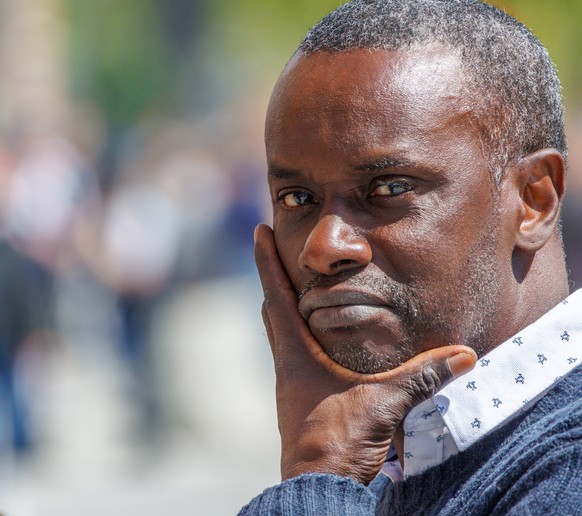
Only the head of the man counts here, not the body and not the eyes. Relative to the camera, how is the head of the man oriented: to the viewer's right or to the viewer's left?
to the viewer's left

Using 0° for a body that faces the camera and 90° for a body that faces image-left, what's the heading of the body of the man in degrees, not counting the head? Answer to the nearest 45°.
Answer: approximately 45°
